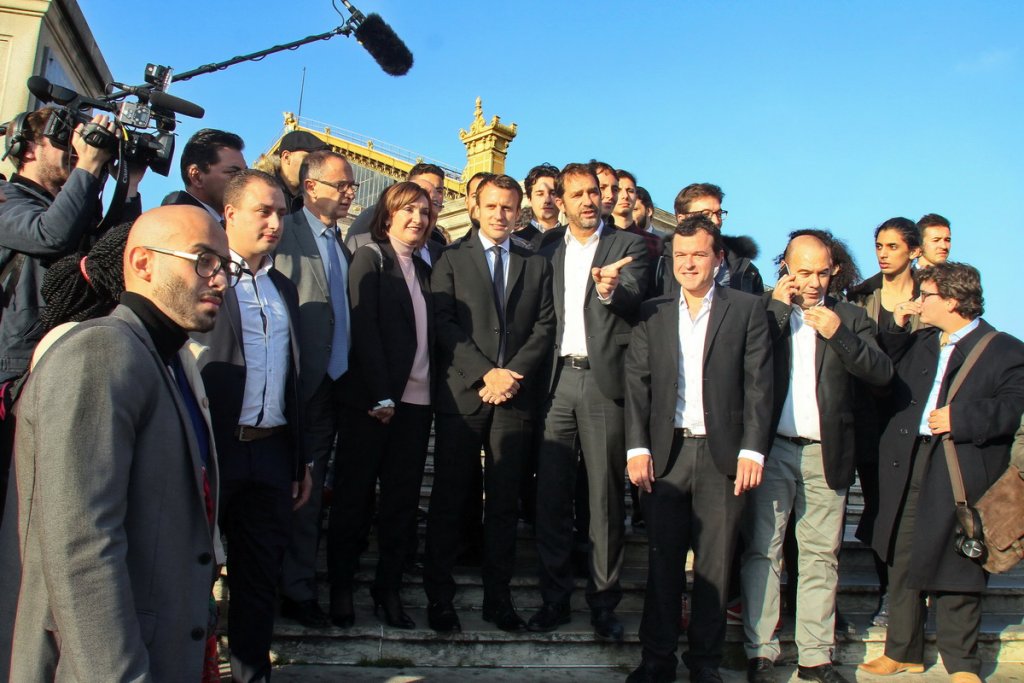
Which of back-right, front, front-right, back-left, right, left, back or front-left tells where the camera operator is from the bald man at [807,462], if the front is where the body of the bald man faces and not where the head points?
front-right

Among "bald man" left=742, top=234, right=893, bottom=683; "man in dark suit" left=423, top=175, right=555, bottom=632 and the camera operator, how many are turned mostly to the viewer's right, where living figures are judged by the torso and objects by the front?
1

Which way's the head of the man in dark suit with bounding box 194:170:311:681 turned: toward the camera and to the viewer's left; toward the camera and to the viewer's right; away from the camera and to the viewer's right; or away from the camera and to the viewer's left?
toward the camera and to the viewer's right

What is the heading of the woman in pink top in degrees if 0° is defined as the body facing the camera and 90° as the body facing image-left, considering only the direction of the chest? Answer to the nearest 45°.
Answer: approximately 315°

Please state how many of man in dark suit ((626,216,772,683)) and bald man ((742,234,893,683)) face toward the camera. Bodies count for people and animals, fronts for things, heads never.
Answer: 2

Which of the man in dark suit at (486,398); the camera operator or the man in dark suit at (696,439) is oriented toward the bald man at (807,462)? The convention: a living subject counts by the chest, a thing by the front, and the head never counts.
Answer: the camera operator

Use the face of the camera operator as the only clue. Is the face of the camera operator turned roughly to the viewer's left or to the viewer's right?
to the viewer's right

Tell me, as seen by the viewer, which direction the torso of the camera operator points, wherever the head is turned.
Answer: to the viewer's right

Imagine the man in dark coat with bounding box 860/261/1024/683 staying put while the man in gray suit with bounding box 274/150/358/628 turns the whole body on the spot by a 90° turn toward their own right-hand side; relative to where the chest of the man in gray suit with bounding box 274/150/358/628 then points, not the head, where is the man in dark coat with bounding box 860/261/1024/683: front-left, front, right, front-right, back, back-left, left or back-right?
back-left

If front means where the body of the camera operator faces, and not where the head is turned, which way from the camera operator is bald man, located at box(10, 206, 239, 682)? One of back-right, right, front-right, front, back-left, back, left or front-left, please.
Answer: right
